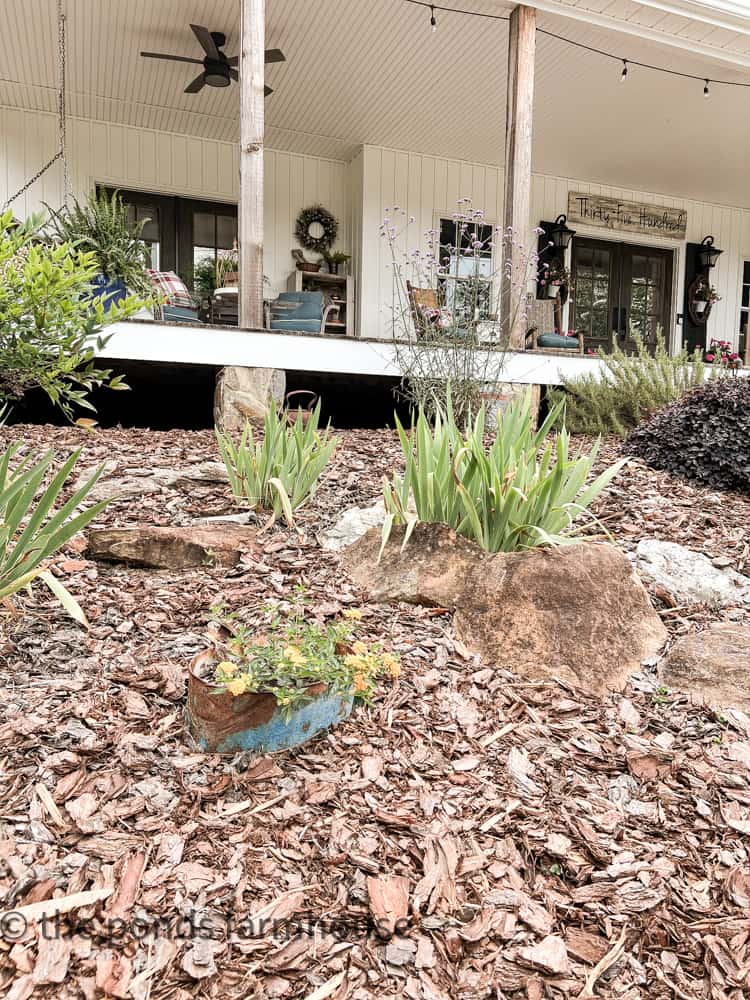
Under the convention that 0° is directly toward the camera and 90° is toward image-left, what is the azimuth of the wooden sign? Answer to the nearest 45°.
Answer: approximately 0°

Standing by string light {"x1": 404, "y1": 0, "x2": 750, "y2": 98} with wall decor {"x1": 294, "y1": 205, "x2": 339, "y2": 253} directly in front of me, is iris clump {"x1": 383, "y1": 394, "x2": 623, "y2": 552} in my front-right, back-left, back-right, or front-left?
back-left

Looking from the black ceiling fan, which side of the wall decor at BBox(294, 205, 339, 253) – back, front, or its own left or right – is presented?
front

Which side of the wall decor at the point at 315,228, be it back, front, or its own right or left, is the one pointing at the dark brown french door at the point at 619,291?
left

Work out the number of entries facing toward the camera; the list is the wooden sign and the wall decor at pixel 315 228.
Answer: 2

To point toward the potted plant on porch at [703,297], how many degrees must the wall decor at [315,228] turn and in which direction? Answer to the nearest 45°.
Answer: approximately 90° to its left

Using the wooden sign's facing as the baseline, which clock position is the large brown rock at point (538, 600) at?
The large brown rock is roughly at 12 o'clock from the wooden sign.

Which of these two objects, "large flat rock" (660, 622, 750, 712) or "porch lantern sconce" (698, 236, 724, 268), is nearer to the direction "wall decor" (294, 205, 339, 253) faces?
the large flat rock

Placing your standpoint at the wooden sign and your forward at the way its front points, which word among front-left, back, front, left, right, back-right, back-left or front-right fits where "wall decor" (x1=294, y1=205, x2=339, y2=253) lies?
front-right

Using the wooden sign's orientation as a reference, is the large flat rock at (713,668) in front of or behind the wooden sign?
in front

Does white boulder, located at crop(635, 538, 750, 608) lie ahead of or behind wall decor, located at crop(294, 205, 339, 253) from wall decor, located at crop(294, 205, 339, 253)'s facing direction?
ahead

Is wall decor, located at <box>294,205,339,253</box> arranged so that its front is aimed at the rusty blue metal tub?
yes
